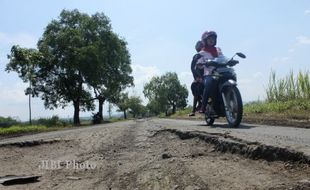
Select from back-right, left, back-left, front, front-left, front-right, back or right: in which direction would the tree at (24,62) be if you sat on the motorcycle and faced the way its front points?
back

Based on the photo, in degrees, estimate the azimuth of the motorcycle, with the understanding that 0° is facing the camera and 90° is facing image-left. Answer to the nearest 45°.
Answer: approximately 315°

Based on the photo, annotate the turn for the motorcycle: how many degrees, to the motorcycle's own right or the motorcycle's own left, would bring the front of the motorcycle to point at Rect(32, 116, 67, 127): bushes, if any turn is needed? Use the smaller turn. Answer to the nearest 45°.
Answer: approximately 180°
